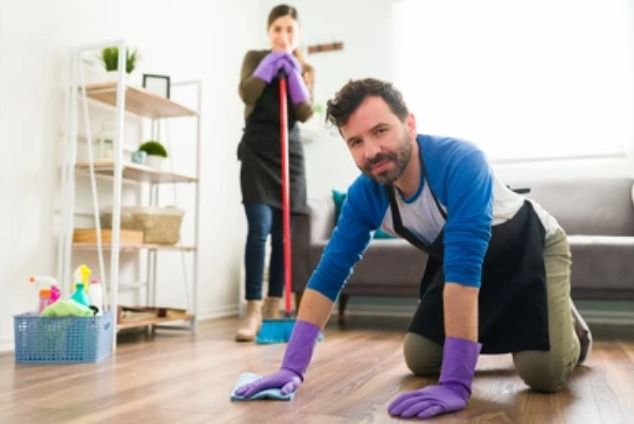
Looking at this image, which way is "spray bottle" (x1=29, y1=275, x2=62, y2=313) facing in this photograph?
to the viewer's left

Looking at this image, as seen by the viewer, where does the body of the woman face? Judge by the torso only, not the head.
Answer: toward the camera

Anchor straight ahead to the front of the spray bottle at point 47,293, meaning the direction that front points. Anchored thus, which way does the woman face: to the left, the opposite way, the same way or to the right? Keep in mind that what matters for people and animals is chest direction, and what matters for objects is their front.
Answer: to the left

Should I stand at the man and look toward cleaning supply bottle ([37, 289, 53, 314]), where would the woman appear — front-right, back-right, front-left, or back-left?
front-right

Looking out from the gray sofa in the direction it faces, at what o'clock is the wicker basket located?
The wicker basket is roughly at 2 o'clock from the gray sofa.

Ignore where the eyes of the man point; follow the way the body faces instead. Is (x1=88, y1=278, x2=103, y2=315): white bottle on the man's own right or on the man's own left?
on the man's own right

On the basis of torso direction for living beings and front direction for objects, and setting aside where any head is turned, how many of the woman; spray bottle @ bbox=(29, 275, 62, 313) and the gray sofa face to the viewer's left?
1

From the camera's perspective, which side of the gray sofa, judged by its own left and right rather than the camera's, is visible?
front

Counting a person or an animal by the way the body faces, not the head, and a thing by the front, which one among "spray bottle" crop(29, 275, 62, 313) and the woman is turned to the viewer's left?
the spray bottle
